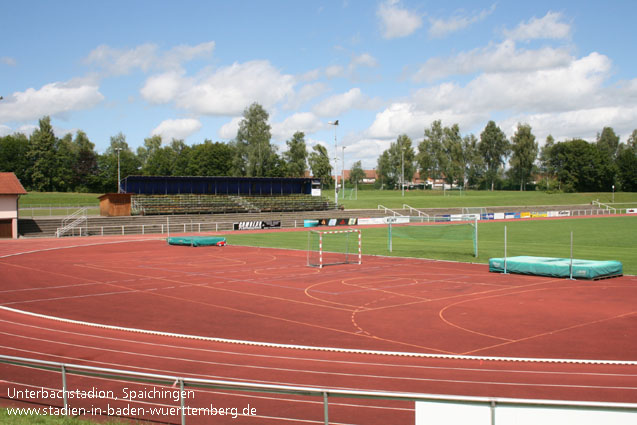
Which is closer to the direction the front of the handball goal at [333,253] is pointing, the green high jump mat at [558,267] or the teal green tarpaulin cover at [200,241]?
the green high jump mat

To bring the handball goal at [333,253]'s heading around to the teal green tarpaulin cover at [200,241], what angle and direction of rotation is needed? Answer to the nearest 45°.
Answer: approximately 180°

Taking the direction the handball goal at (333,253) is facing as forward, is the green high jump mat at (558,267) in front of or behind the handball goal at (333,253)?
in front

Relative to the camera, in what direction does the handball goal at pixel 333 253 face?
facing the viewer and to the right of the viewer
